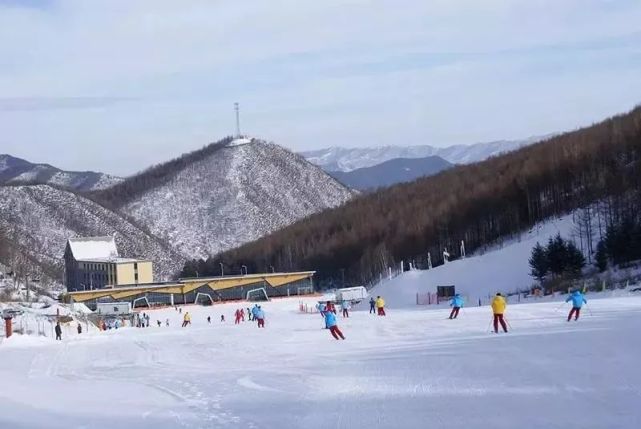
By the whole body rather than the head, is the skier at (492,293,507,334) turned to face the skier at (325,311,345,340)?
no
